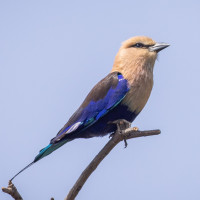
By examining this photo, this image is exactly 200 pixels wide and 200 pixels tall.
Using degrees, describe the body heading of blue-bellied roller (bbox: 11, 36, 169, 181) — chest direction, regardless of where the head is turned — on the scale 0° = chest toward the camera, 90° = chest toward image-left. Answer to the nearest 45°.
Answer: approximately 270°
